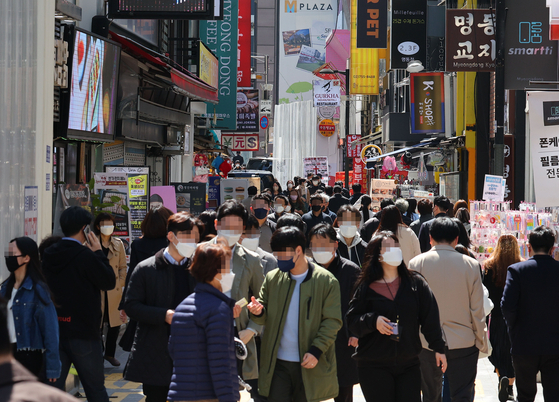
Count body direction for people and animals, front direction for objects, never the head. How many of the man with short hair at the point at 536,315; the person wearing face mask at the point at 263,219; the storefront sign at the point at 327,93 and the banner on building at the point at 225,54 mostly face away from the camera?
1

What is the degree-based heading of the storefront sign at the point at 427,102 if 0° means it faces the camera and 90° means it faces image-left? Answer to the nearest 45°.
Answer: approximately 0°

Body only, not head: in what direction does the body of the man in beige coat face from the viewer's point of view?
away from the camera

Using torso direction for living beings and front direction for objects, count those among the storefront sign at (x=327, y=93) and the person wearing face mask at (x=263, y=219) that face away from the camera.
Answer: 0

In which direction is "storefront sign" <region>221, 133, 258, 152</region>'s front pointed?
toward the camera

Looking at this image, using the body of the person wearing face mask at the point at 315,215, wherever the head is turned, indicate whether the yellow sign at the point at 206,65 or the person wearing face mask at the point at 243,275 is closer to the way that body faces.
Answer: the person wearing face mask

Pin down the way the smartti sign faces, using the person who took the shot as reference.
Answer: facing the viewer

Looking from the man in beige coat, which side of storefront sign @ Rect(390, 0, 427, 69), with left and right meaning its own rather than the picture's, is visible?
front

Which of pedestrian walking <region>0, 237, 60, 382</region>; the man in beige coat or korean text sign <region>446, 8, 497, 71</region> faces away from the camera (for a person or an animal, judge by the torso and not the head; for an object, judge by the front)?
the man in beige coat

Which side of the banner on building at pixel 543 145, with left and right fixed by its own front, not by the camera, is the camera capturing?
front

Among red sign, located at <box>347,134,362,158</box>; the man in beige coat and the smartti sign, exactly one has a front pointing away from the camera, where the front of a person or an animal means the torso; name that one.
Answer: the man in beige coat

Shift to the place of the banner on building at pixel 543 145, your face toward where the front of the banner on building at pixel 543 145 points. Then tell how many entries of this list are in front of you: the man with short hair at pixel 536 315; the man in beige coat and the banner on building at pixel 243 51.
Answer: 2

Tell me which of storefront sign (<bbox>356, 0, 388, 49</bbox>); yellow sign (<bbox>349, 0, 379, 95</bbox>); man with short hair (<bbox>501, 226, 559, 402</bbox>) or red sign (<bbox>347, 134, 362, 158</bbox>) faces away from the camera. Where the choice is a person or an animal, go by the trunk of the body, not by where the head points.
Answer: the man with short hair

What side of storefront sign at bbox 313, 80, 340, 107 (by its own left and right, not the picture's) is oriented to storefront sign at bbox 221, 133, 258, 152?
right
